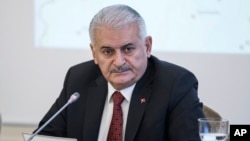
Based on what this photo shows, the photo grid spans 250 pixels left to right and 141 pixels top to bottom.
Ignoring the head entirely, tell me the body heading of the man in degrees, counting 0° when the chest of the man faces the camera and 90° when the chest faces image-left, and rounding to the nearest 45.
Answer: approximately 0°

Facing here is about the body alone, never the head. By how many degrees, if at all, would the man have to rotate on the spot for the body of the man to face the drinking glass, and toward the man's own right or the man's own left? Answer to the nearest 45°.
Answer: approximately 45° to the man's own left
